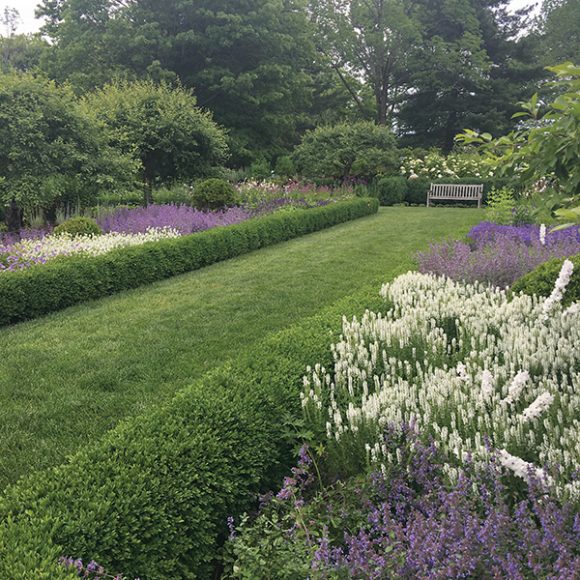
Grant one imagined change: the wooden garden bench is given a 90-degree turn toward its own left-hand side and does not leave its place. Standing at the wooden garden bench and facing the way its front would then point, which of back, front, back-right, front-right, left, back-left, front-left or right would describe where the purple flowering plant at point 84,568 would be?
right

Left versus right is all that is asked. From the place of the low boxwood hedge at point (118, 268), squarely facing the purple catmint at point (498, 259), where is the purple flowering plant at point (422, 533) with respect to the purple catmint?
right

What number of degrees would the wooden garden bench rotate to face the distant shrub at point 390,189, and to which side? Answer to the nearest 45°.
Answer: approximately 90° to its right

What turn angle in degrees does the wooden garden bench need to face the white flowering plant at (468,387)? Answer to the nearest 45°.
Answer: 0° — it already faces it

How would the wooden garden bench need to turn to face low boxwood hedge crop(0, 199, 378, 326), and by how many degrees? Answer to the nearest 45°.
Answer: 0° — it already faces it

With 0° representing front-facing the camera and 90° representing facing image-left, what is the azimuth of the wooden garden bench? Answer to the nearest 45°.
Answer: approximately 0°

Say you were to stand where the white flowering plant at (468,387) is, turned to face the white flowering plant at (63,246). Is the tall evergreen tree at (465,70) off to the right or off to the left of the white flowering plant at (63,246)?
right

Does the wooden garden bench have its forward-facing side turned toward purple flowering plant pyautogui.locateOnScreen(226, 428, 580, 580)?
yes

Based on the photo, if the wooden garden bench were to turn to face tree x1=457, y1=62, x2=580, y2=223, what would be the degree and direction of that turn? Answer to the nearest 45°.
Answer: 0° — it already faces it

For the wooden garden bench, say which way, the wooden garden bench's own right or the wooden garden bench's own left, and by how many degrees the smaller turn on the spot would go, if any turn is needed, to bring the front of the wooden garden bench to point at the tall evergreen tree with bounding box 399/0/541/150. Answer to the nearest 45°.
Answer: approximately 180°
